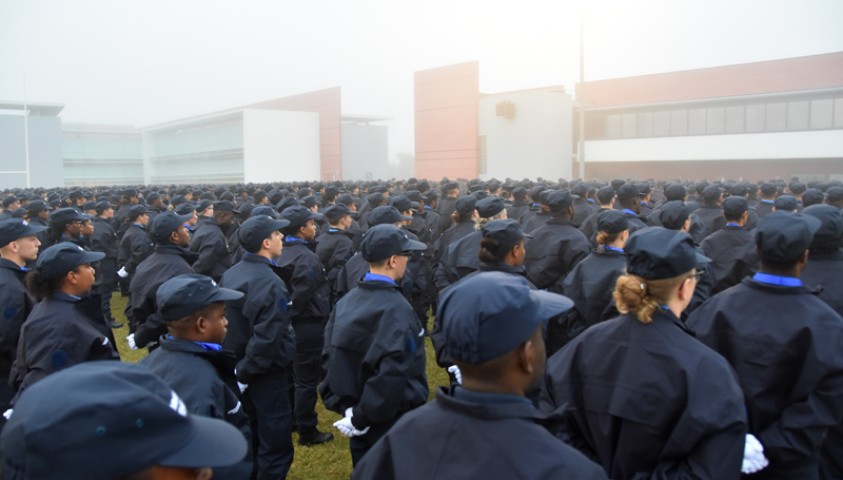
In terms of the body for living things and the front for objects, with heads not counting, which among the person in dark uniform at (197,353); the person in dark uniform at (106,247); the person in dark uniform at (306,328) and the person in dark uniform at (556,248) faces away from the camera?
the person in dark uniform at (556,248)

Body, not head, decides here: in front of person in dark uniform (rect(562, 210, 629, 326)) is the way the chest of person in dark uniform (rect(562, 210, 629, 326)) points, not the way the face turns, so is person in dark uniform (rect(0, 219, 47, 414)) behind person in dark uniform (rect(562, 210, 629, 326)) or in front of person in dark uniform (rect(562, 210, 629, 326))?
behind

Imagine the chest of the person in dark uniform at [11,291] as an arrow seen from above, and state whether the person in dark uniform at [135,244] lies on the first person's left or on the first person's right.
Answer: on the first person's left

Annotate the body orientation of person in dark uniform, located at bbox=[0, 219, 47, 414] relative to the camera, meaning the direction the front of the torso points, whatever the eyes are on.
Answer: to the viewer's right

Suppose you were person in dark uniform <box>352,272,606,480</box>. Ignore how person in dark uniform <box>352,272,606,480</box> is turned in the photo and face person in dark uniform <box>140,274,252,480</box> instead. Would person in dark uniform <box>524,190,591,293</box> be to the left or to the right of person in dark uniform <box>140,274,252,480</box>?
right

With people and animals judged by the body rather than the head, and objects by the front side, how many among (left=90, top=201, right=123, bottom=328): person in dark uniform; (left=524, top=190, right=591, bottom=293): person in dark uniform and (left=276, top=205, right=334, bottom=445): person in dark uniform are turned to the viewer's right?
2

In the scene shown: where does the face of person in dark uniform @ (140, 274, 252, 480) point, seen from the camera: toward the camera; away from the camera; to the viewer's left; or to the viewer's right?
to the viewer's right

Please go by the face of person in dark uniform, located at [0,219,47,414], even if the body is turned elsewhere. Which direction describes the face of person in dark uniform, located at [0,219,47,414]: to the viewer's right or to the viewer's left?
to the viewer's right

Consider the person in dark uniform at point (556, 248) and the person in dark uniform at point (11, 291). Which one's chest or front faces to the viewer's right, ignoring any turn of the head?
the person in dark uniform at point (11, 291)

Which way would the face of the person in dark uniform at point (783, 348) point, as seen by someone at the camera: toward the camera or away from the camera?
away from the camera

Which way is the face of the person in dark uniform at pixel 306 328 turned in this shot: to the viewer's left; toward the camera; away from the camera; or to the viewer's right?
to the viewer's right

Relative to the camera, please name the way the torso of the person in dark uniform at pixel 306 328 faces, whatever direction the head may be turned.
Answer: to the viewer's right
